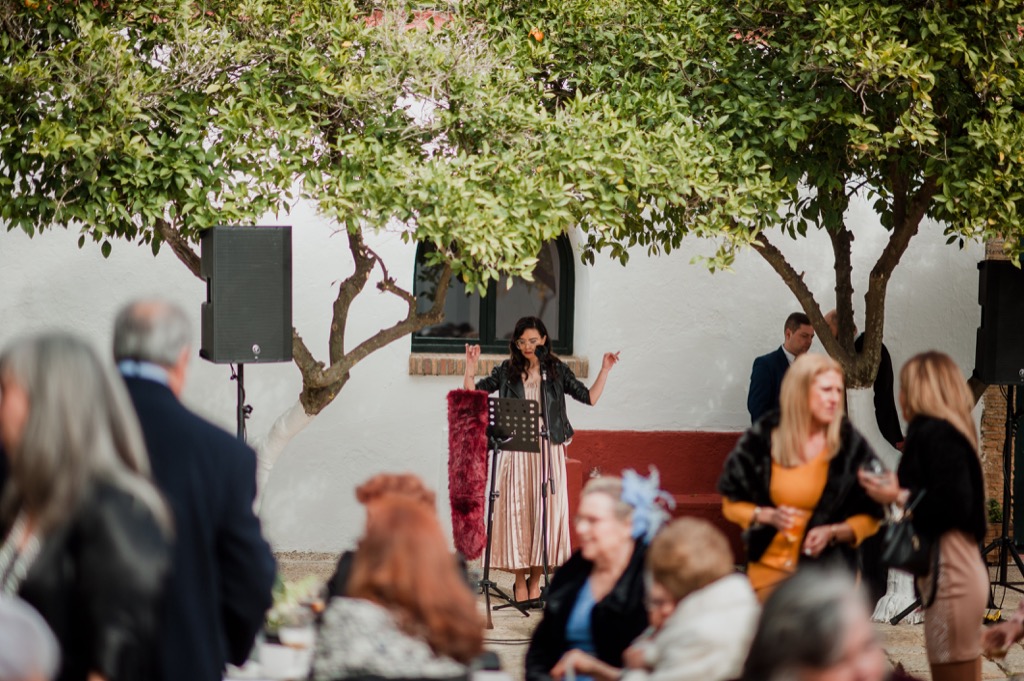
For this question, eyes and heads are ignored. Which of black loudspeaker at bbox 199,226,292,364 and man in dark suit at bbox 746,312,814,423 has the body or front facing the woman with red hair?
the black loudspeaker

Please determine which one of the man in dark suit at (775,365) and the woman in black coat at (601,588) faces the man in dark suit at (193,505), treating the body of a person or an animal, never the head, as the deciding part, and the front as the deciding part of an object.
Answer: the woman in black coat

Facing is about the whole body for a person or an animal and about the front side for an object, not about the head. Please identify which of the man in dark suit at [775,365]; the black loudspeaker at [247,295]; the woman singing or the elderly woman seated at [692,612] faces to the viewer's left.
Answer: the elderly woman seated

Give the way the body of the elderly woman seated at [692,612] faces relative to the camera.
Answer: to the viewer's left

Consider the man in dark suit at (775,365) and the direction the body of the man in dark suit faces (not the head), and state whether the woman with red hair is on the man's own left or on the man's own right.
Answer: on the man's own right

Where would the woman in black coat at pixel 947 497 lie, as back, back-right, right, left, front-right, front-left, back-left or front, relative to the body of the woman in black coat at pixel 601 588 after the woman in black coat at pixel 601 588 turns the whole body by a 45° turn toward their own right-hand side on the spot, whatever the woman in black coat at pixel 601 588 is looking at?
back-right

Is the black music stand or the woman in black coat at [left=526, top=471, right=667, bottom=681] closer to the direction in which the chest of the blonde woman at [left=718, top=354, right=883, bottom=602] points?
the woman in black coat

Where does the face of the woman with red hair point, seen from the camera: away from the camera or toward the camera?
away from the camera

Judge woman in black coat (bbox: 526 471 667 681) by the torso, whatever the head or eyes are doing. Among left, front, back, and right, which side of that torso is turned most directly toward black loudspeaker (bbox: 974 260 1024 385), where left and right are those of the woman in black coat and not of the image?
back

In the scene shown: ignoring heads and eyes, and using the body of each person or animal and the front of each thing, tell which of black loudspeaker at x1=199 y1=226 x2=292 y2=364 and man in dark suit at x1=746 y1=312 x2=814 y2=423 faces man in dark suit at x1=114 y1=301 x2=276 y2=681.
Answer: the black loudspeaker

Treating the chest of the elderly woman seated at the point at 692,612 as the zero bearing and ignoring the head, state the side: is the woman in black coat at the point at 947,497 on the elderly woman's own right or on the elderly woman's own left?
on the elderly woman's own right

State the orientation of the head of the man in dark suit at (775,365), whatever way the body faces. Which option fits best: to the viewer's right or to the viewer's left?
to the viewer's right
